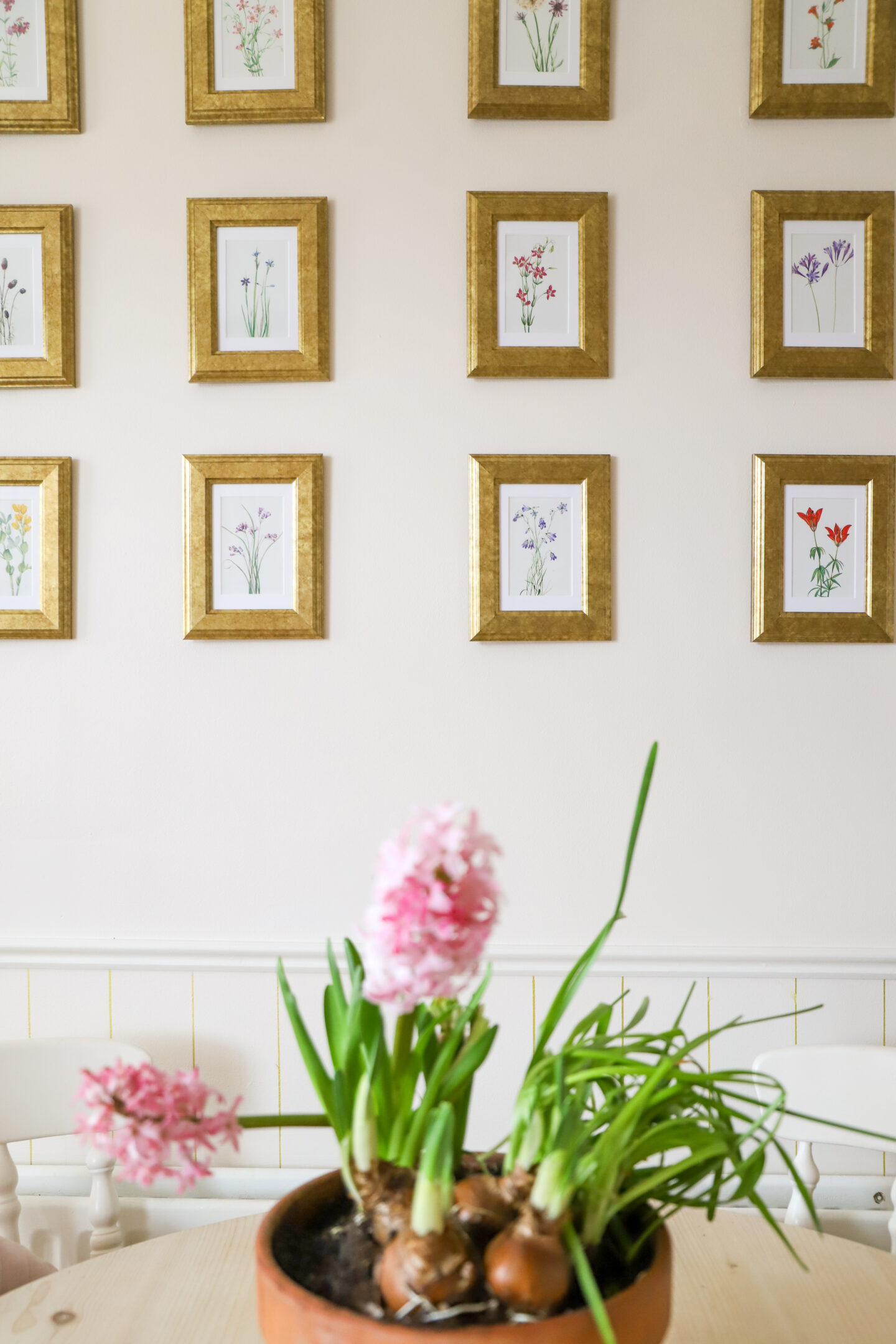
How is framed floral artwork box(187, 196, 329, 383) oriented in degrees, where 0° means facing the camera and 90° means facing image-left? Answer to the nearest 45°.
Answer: approximately 0°

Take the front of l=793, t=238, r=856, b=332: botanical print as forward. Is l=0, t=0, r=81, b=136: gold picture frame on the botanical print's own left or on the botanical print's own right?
on the botanical print's own right

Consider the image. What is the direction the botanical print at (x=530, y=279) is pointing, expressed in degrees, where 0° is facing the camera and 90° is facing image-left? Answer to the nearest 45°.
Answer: approximately 0°
